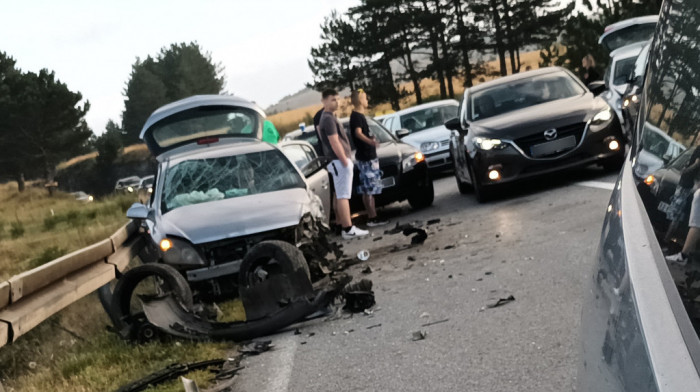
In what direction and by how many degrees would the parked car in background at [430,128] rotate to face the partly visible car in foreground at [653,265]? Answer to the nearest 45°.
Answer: approximately 45° to its right

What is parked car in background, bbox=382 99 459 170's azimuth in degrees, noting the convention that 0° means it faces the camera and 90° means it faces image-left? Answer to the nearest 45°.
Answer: approximately 315°

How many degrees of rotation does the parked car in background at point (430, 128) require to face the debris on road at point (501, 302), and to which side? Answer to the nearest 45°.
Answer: approximately 45° to its right

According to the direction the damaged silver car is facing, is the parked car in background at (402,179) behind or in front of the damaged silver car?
behind

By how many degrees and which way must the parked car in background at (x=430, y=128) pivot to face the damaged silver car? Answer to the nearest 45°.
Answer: approximately 45° to its right

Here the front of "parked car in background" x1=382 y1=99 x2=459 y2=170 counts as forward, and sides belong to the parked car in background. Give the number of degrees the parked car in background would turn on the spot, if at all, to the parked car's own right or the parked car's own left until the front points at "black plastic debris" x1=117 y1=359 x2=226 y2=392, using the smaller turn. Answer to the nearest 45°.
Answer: approximately 45° to the parked car's own right

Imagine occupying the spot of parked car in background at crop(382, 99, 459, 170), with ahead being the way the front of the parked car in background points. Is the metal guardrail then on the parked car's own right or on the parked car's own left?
on the parked car's own right
